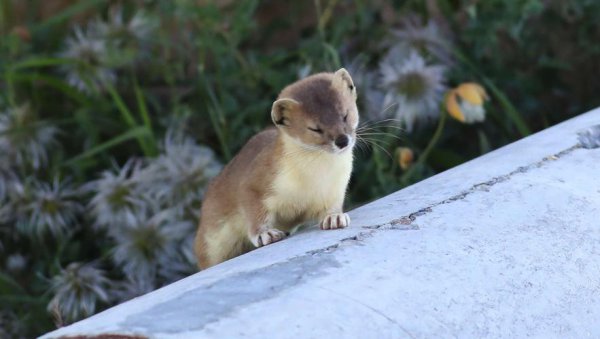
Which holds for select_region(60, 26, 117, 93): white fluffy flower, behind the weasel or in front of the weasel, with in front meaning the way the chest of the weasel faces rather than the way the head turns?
behind

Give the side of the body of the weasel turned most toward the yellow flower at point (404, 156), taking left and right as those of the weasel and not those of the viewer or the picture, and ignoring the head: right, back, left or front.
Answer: left

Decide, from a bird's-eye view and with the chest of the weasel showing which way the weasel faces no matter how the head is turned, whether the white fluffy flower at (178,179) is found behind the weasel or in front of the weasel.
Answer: behind

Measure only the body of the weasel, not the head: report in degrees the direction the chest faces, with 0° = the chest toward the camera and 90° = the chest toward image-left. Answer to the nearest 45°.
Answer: approximately 315°
